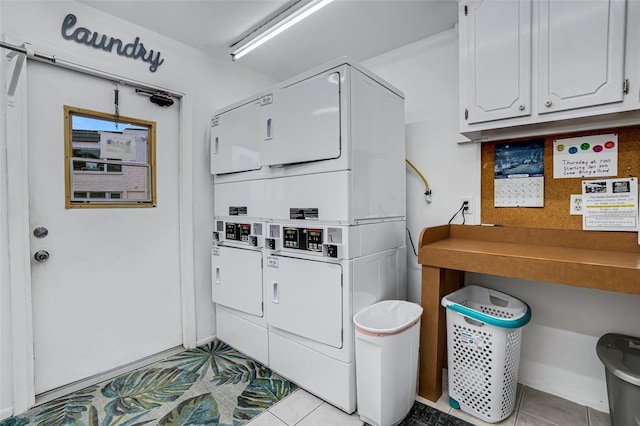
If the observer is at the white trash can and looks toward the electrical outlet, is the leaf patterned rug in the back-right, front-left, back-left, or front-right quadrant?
back-left

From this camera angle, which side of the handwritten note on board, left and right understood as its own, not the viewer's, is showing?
front

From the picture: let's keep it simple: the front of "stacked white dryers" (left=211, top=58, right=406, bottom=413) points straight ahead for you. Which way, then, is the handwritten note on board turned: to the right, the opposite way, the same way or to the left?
the same way

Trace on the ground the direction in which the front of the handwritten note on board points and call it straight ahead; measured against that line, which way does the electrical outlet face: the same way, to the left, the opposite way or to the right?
the same way

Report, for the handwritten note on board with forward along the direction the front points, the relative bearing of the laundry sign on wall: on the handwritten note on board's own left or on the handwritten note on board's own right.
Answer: on the handwritten note on board's own right

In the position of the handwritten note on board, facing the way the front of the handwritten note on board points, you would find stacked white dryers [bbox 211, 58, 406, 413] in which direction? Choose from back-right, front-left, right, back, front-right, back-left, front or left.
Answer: front-right

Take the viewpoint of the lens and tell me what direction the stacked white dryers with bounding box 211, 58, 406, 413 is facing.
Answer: facing the viewer and to the left of the viewer

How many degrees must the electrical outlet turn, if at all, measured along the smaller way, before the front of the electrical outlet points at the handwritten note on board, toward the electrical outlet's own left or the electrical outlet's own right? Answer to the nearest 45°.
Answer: approximately 90° to the electrical outlet's own left

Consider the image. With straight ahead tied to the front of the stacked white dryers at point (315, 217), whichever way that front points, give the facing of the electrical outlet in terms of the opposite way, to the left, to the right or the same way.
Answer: the same way

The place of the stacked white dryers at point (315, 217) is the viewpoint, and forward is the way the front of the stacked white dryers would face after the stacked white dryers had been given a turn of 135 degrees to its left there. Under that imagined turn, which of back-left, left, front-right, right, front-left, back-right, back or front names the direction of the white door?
back

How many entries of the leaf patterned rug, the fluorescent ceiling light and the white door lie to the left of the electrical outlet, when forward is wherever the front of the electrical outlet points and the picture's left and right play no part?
0

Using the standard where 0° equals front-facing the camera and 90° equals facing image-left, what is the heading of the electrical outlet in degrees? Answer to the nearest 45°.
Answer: approximately 0°

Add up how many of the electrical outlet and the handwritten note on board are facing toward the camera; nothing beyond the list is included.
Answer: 2
